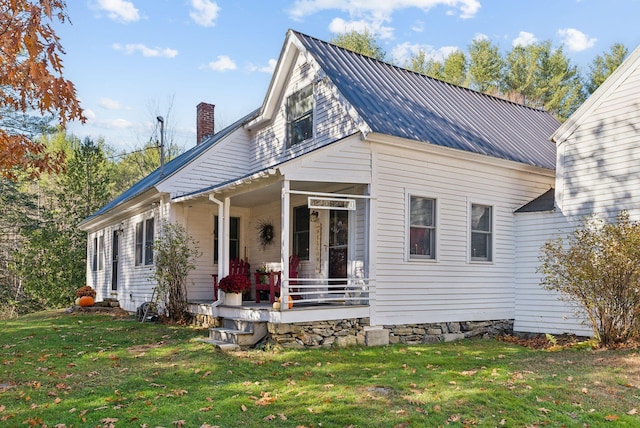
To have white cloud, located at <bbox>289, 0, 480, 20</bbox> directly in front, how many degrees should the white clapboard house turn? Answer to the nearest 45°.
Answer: approximately 135° to its right

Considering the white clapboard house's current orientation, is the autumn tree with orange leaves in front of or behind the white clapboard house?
in front

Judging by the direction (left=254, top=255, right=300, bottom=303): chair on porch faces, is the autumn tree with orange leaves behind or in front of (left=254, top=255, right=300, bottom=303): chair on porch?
in front

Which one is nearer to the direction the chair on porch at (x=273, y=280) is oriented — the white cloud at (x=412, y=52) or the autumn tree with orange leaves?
the autumn tree with orange leaves

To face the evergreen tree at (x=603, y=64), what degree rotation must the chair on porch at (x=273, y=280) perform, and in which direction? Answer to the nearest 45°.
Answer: approximately 180°

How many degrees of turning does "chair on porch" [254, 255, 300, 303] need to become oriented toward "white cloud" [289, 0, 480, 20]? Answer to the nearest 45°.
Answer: approximately 135° to its right

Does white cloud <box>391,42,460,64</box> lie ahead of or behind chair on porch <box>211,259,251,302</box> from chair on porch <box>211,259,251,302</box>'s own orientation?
behind

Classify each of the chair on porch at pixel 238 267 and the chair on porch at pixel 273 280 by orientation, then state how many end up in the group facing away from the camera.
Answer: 0

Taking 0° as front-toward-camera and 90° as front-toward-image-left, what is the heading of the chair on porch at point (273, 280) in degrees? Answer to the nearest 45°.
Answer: approximately 45°
